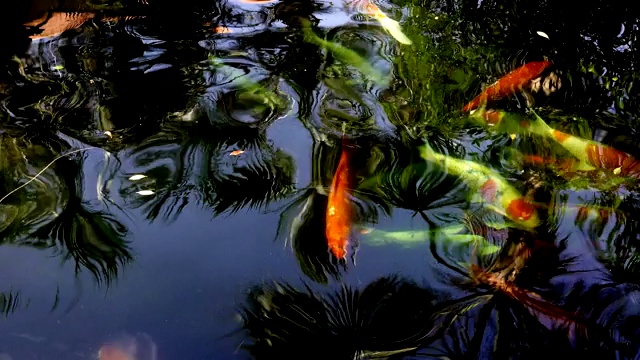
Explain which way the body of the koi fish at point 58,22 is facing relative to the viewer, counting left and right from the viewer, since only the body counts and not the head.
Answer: facing to the left of the viewer

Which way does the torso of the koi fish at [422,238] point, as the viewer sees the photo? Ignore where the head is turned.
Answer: to the viewer's left

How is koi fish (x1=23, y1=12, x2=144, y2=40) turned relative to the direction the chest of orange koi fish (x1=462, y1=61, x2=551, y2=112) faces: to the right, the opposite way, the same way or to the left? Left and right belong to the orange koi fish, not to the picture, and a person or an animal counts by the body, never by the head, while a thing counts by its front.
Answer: the opposite way

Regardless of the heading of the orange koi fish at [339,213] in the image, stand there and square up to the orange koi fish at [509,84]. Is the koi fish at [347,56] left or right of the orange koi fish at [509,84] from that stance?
left

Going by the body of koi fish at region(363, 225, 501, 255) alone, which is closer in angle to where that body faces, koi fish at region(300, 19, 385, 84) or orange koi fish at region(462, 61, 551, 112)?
the koi fish

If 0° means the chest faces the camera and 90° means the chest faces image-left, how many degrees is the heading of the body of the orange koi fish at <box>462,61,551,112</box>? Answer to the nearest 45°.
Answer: approximately 225°

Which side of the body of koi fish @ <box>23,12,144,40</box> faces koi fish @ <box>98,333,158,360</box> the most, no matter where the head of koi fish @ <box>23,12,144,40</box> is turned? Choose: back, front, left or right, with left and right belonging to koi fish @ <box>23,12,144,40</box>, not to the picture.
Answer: left

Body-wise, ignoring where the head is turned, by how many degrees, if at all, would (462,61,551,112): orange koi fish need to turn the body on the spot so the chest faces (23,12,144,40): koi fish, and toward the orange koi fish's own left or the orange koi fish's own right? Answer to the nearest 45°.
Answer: approximately 135° to the orange koi fish's own left
